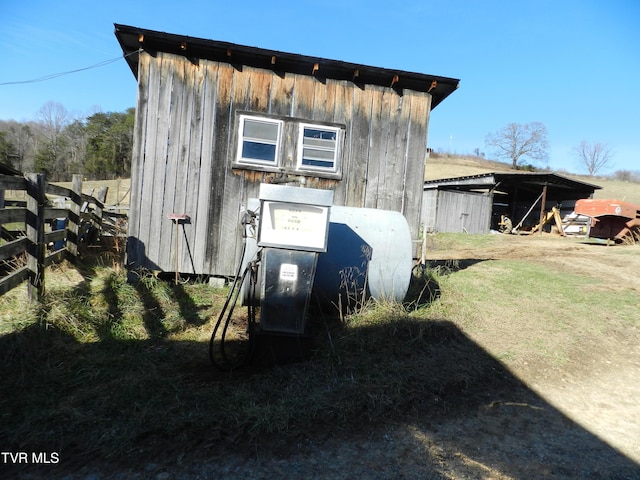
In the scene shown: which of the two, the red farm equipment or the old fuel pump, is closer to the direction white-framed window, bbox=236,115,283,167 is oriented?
the old fuel pump

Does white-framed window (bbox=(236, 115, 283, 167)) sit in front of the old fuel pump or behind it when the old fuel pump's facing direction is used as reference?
behind

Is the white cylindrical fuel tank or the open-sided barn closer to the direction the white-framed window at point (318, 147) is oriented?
the white cylindrical fuel tank

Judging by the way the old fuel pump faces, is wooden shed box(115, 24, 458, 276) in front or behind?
behind

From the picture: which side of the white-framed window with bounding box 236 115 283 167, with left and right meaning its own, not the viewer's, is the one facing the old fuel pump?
front

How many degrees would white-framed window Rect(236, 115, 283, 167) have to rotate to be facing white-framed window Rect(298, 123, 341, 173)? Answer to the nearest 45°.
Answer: approximately 90° to its left

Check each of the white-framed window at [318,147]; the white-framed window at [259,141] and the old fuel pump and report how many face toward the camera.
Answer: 3

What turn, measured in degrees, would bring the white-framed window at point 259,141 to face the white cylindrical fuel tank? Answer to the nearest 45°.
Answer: approximately 45° to its left

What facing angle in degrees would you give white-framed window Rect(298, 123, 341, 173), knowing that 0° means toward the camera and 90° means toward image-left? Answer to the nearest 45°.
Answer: approximately 0°

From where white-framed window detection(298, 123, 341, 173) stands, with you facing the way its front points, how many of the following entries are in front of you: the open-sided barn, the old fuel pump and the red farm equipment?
1

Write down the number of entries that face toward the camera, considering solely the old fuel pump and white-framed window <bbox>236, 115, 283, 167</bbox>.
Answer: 2

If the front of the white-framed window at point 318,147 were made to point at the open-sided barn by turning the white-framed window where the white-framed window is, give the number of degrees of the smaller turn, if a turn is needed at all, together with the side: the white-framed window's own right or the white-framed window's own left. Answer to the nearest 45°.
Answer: approximately 135° to the white-framed window's own left

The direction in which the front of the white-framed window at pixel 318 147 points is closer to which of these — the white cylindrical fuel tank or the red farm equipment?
the white cylindrical fuel tank
